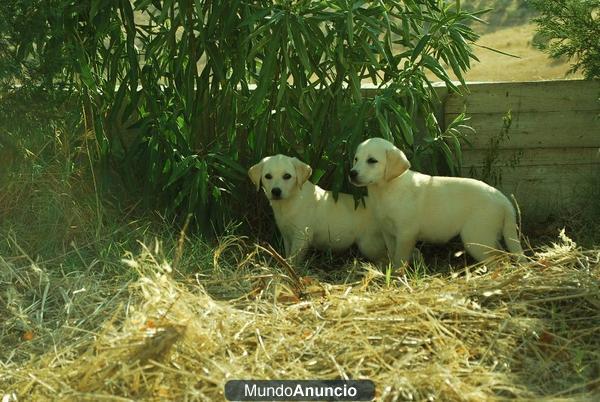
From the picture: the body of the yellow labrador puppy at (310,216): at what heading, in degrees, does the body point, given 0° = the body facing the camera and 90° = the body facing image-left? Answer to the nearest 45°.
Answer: approximately 90°

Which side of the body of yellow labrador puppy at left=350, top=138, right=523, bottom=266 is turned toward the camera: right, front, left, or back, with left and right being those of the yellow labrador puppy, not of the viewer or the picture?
left

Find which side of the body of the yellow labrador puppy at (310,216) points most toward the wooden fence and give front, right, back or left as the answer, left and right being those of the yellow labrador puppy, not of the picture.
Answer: back
